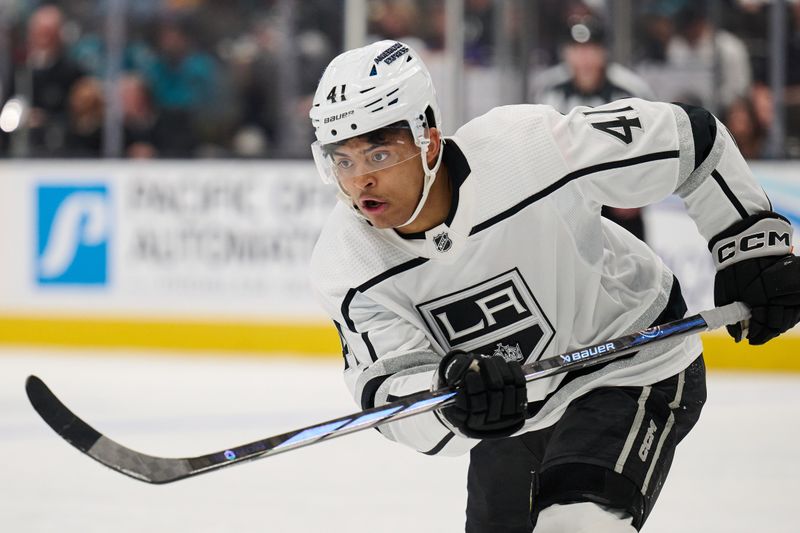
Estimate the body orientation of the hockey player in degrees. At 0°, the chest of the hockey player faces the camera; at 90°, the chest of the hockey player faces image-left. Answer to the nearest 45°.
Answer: approximately 45°

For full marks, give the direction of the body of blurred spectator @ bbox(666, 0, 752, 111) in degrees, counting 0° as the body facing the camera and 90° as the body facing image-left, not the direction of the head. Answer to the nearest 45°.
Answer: approximately 45°

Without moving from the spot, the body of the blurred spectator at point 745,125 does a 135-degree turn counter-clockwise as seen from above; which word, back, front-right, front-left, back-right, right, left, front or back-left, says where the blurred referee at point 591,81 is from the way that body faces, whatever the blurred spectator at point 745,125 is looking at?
back

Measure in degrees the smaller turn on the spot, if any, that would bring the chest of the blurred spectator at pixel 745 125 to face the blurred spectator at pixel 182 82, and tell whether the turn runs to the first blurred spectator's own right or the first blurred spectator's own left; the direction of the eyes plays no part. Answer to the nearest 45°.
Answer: approximately 90° to the first blurred spectator's own right

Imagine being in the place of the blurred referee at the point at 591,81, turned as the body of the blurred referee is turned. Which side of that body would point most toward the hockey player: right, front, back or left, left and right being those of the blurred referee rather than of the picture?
front

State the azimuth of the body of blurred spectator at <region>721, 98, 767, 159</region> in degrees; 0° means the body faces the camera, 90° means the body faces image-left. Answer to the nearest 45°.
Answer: approximately 0°
